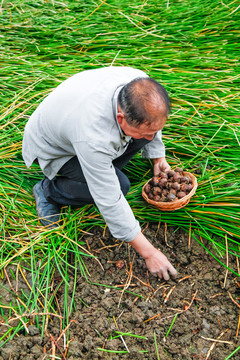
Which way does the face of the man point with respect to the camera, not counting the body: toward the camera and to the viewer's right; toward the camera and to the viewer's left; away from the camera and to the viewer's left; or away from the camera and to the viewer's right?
toward the camera and to the viewer's right

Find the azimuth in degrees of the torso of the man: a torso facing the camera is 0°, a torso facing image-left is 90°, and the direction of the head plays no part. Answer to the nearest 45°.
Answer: approximately 315°
